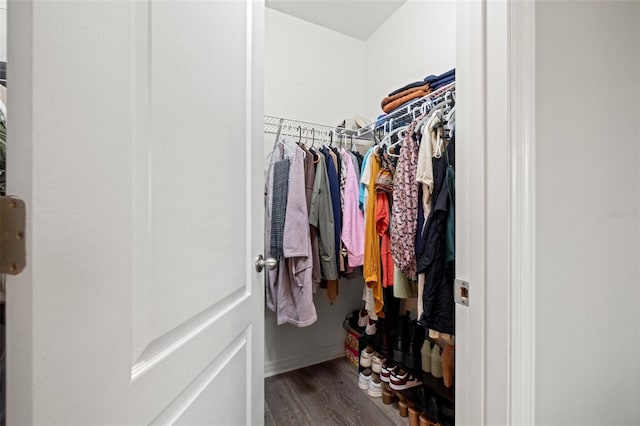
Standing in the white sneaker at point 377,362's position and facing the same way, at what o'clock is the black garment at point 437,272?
The black garment is roughly at 10 o'clock from the white sneaker.
